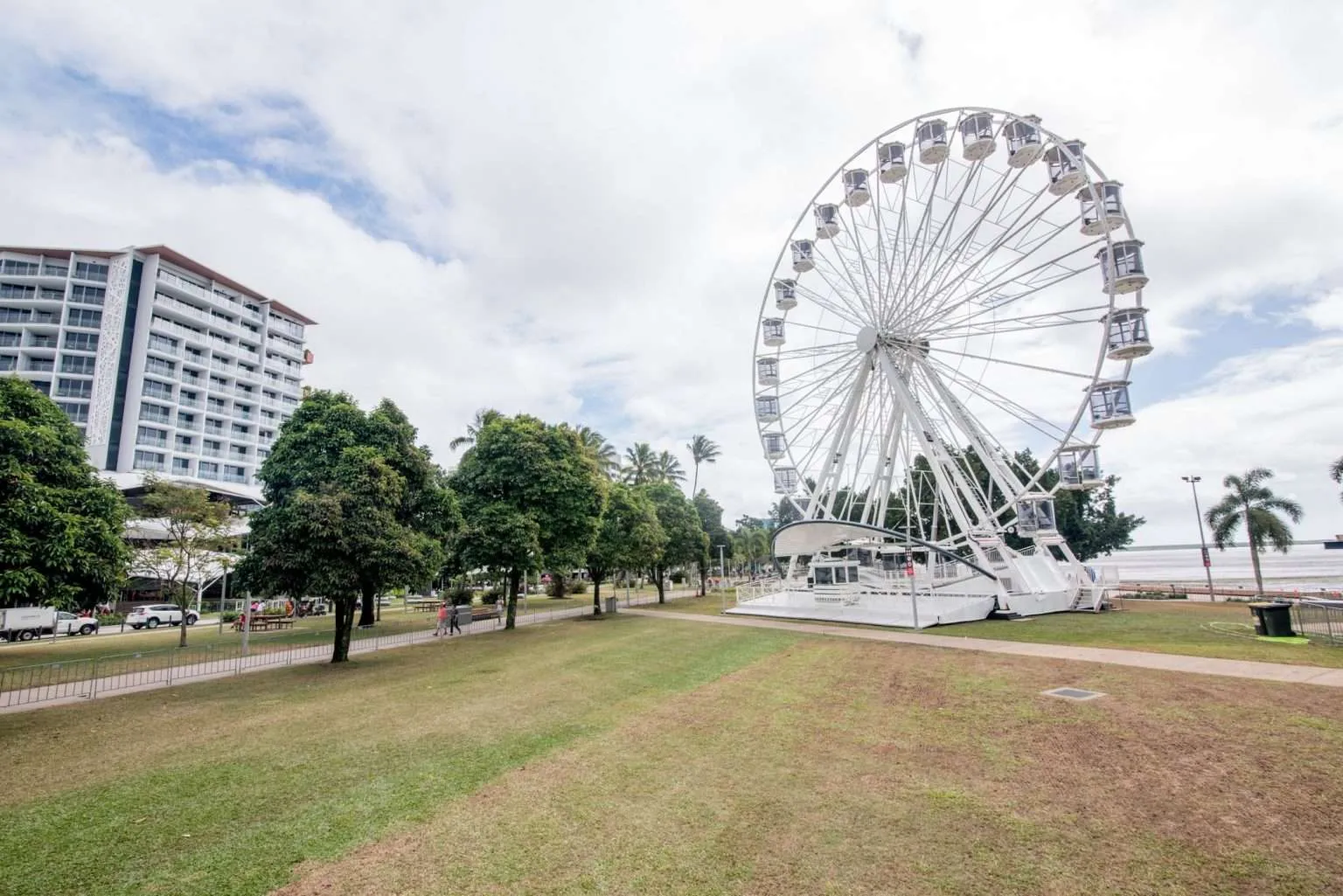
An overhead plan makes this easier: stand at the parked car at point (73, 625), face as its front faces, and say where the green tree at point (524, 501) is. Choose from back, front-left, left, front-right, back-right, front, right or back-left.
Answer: front-right

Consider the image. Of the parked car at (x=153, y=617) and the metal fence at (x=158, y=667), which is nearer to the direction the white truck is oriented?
the parked car

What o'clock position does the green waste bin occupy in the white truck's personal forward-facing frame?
The green waste bin is roughly at 2 o'clock from the white truck.

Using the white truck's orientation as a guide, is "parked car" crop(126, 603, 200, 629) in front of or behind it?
in front

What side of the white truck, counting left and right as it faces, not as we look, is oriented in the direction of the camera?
right
